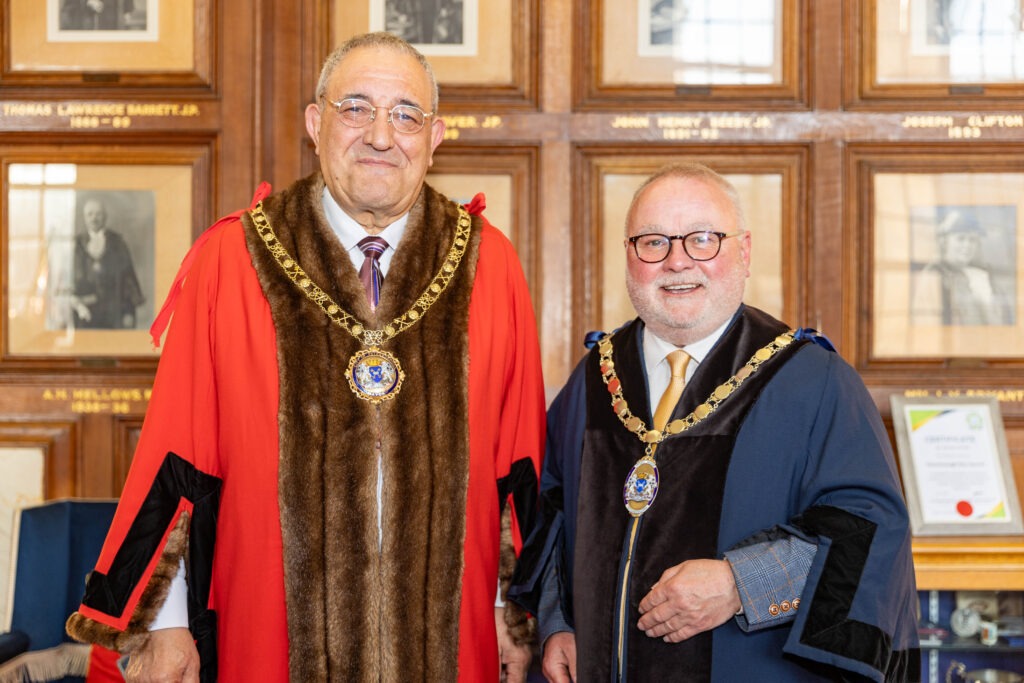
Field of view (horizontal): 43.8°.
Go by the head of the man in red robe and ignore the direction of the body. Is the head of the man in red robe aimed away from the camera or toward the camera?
toward the camera

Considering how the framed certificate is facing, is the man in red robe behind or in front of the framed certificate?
in front

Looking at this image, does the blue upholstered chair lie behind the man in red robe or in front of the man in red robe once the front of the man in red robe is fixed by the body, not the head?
behind

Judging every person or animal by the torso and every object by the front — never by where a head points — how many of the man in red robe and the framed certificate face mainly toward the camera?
2

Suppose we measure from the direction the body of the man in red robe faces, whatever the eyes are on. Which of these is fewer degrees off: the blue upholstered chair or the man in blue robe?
the man in blue robe

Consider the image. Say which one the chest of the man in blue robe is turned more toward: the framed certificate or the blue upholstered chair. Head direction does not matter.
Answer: the blue upholstered chair

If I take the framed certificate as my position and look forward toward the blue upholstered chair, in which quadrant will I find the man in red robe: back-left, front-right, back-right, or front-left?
front-left

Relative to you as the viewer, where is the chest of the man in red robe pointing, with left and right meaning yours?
facing the viewer

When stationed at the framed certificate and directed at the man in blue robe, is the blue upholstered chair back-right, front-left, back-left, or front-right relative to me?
front-right

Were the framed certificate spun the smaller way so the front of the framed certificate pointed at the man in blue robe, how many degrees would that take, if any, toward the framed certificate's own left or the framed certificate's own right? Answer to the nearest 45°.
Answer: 0° — it already faces them

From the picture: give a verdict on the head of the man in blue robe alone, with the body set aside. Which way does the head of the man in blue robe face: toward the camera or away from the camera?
toward the camera

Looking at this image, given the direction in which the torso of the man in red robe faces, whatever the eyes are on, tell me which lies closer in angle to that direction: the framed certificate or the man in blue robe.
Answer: the man in blue robe

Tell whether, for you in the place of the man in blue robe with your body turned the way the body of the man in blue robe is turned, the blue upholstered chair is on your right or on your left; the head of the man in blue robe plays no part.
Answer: on your right

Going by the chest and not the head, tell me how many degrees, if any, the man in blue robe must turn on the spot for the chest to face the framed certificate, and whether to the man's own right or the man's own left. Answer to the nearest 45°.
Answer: approximately 180°

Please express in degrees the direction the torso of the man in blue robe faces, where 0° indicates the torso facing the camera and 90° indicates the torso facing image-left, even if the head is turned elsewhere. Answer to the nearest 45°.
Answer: approximately 45°
